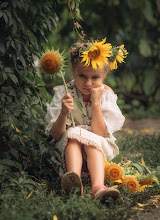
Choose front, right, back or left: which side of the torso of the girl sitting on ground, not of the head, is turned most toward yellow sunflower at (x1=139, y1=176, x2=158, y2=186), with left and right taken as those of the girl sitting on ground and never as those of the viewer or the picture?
left

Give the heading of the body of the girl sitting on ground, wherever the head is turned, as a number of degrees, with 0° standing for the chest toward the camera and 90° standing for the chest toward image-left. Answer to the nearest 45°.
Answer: approximately 0°
